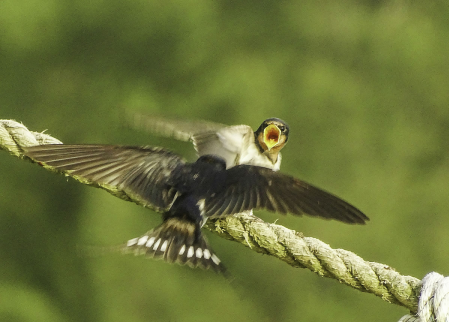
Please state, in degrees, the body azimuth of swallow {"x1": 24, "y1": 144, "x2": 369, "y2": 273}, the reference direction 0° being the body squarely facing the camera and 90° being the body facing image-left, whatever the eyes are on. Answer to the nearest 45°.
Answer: approximately 180°
